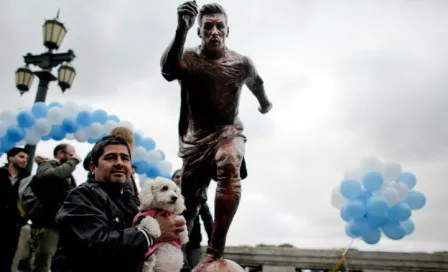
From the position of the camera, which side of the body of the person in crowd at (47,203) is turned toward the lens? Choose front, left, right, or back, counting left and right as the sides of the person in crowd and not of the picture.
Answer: right

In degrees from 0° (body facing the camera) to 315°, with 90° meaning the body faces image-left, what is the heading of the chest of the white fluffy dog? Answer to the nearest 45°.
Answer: approximately 315°

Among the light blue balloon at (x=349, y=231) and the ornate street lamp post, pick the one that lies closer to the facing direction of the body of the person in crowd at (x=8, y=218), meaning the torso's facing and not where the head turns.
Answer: the light blue balloon

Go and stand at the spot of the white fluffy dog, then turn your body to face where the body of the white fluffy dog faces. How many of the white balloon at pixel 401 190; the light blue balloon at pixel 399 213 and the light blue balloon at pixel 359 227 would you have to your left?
3

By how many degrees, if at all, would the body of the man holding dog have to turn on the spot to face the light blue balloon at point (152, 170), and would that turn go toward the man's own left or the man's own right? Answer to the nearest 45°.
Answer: approximately 135° to the man's own left

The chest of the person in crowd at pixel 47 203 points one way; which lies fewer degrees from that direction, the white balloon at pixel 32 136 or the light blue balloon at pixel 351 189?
the light blue balloon

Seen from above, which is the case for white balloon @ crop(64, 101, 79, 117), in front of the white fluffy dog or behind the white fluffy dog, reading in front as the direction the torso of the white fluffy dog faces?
behind
